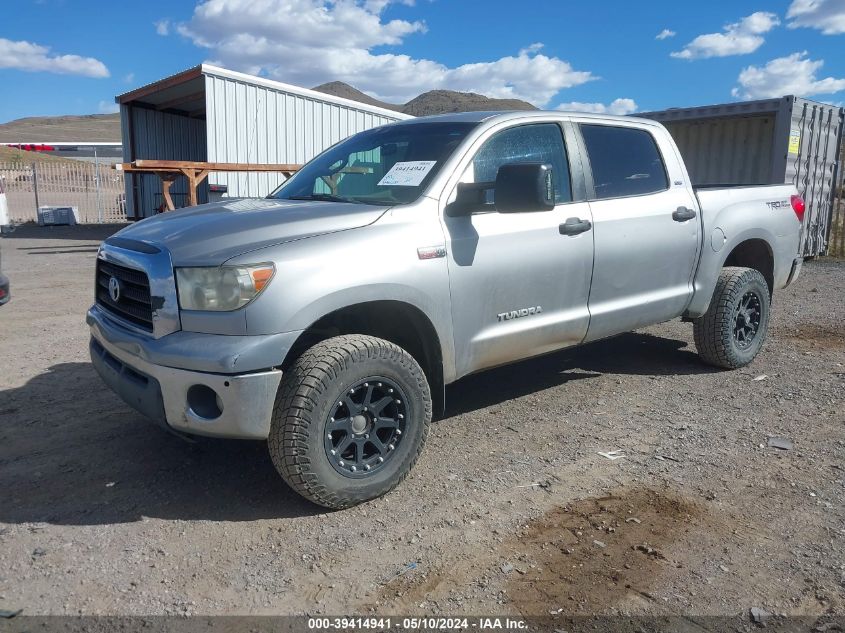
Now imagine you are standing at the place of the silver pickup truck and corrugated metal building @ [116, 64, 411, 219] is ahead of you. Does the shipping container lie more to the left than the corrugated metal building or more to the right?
right

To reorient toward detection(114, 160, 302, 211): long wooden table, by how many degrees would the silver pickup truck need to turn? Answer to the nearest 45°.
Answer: approximately 90° to its right

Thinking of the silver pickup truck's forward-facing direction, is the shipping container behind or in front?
behind

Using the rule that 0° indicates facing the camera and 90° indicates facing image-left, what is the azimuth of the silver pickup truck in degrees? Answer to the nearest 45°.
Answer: approximately 45°

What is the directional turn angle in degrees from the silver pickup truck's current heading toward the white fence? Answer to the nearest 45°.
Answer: approximately 90° to its right

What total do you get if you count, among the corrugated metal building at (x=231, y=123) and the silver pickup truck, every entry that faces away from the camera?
0

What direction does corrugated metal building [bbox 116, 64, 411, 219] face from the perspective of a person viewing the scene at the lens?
facing the viewer and to the left of the viewer

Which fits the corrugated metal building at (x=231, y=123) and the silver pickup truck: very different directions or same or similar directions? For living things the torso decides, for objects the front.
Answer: same or similar directions

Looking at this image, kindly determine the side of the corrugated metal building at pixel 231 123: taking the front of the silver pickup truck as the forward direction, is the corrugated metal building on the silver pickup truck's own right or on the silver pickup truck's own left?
on the silver pickup truck's own right
